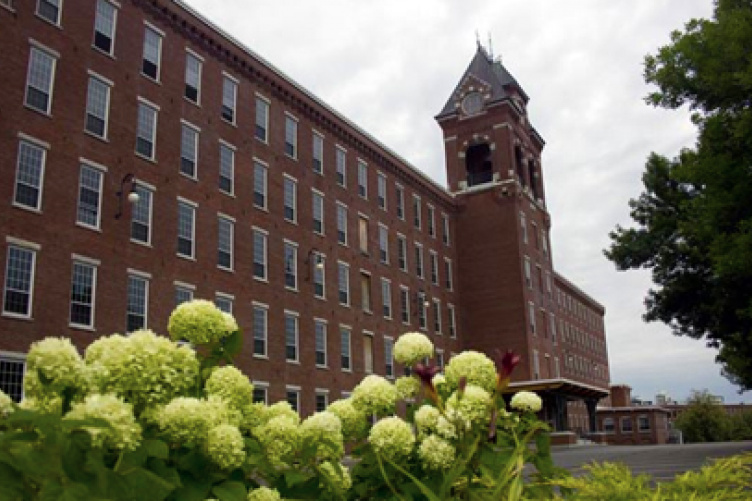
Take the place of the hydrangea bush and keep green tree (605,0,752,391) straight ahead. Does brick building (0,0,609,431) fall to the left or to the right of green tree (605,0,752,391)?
left

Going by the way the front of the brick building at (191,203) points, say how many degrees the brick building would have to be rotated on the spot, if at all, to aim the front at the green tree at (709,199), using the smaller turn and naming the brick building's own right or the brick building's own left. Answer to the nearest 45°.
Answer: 0° — it already faces it

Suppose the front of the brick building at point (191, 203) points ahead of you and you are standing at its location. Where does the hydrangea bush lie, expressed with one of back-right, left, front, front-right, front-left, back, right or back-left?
front-right

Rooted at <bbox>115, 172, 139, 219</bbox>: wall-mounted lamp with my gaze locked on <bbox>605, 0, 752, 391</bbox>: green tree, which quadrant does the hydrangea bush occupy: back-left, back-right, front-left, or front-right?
front-right

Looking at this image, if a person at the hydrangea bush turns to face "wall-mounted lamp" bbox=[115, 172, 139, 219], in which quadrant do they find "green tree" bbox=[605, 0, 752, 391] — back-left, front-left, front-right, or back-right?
front-right

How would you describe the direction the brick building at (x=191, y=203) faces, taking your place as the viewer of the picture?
facing the viewer and to the right of the viewer
